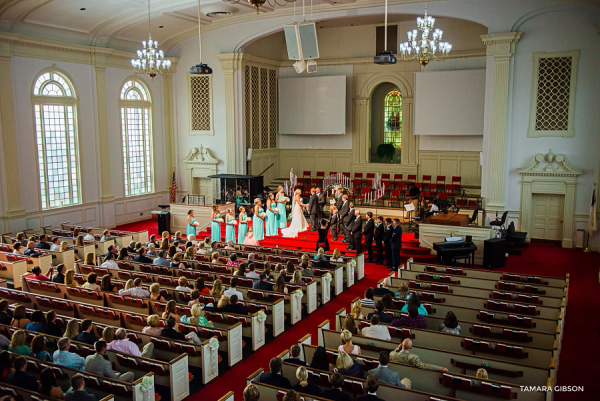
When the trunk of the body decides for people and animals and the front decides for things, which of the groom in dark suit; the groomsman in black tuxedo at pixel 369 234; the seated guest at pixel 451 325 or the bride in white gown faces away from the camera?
the seated guest

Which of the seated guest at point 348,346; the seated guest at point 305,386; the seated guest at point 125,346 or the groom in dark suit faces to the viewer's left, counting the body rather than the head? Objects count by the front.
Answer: the groom in dark suit

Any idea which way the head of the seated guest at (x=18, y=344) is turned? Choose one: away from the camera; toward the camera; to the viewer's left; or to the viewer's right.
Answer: away from the camera

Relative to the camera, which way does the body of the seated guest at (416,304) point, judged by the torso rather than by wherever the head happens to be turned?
away from the camera

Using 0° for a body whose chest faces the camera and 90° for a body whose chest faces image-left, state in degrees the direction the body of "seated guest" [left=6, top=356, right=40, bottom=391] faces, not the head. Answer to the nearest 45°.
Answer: approximately 225°

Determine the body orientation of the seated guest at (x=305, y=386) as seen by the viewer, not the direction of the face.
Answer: away from the camera

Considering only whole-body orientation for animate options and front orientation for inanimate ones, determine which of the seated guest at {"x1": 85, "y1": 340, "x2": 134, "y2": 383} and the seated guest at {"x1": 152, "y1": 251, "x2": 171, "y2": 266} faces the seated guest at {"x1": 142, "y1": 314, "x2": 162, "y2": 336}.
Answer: the seated guest at {"x1": 85, "y1": 340, "x2": 134, "y2": 383}

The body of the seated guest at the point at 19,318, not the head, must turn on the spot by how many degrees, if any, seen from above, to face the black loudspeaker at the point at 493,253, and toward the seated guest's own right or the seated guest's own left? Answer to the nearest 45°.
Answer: approximately 45° to the seated guest's own right

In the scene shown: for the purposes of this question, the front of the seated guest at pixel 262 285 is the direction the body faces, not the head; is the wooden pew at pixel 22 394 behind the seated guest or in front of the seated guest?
behind

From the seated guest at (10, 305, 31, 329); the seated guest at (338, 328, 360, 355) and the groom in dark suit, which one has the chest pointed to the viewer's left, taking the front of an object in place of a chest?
the groom in dark suit

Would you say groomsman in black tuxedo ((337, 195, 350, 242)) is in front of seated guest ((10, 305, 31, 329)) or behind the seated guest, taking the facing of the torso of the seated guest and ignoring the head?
in front

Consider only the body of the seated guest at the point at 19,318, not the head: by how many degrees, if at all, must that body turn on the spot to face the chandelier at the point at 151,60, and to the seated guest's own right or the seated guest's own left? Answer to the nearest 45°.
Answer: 0° — they already face it

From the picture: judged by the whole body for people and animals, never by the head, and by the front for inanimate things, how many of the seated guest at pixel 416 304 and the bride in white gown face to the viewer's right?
1

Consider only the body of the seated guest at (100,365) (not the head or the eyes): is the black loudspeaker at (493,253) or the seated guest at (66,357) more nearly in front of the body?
the black loudspeaker

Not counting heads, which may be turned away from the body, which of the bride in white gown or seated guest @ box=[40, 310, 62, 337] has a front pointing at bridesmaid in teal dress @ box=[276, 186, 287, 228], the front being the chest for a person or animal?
the seated guest

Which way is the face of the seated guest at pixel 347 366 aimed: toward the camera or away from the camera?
away from the camera

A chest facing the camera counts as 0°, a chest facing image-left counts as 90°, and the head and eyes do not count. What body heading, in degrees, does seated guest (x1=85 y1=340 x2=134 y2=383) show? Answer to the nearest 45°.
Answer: approximately 225°

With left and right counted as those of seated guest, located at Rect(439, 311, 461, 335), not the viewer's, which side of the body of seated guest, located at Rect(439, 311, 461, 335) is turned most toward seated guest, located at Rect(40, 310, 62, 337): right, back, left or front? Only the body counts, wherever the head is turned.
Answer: left

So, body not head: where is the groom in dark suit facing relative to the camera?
to the viewer's left

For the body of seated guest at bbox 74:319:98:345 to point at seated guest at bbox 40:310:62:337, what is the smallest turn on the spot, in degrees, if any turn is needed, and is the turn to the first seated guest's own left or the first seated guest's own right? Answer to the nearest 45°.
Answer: approximately 90° to the first seated guest's own left

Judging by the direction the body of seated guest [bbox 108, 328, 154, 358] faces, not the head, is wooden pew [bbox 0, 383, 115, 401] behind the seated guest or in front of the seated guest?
behind

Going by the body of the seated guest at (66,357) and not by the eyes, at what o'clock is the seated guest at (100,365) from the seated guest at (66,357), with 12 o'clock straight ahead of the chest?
the seated guest at (100,365) is roughly at 3 o'clock from the seated guest at (66,357).
